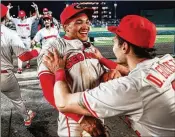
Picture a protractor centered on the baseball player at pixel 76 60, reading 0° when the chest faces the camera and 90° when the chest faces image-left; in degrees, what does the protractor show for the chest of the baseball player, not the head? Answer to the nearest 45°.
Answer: approximately 315°

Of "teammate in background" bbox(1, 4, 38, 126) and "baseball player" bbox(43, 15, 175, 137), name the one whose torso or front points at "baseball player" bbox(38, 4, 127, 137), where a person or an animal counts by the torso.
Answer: "baseball player" bbox(43, 15, 175, 137)

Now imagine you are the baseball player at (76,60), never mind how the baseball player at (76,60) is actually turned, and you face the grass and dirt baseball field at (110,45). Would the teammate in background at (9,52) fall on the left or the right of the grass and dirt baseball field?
left

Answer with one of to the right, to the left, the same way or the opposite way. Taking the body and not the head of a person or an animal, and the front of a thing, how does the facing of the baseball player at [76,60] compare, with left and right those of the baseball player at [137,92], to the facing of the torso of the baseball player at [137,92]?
the opposite way

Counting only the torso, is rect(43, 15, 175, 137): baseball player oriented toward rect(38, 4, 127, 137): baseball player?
yes

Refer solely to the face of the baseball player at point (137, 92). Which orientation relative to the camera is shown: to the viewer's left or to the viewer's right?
to the viewer's left
